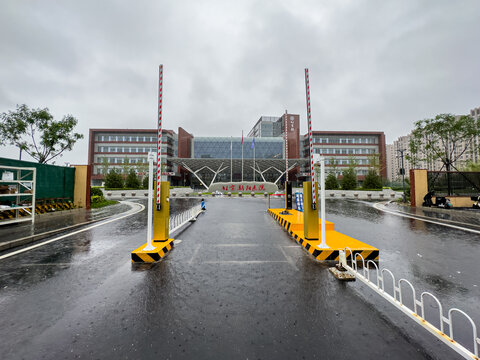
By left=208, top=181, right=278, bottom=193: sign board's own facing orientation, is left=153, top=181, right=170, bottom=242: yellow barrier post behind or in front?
in front

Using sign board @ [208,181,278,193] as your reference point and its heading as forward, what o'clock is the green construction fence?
The green construction fence is roughly at 1 o'clock from the sign board.

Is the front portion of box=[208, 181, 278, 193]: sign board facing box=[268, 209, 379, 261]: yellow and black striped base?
yes

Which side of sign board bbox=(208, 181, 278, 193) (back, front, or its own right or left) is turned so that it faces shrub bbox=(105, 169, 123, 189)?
right

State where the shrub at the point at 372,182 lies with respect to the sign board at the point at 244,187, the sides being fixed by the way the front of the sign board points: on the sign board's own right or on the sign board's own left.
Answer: on the sign board's own left

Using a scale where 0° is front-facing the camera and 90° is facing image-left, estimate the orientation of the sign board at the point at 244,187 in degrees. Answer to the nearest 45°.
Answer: approximately 0°

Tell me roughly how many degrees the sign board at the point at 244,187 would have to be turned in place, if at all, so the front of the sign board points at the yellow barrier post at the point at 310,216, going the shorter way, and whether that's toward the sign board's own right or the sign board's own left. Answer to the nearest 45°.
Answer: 0° — it already faces it

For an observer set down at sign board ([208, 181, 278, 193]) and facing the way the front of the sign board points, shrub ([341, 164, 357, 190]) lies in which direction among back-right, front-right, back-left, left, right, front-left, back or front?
left
